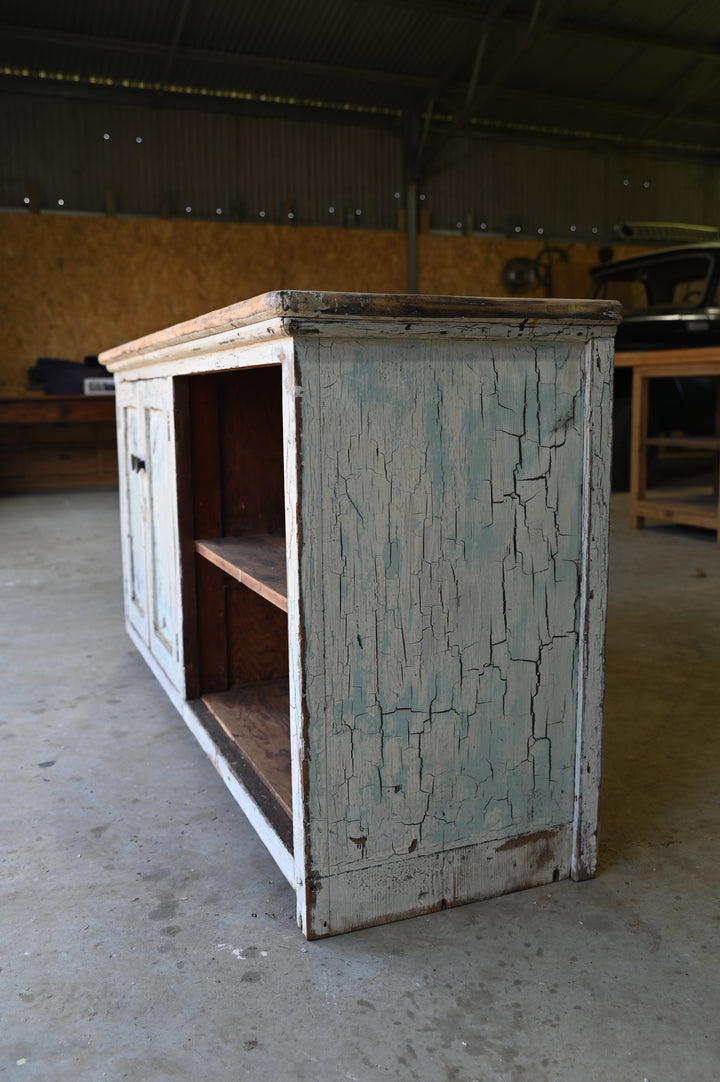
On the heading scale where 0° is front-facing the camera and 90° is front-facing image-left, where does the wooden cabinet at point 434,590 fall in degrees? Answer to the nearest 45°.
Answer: approximately 90°

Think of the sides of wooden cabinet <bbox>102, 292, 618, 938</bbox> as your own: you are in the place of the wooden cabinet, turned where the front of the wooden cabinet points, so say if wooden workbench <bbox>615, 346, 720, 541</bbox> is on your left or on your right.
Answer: on your right

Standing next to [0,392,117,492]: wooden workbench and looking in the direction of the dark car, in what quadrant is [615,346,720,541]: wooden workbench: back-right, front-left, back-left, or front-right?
front-right

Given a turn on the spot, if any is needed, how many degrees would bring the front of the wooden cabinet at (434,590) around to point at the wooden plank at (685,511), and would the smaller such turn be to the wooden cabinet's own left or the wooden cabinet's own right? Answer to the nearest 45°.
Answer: approximately 135° to the wooden cabinet's own right

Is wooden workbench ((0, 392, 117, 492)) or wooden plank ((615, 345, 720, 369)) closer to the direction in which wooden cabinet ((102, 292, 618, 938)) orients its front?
the wooden workbench

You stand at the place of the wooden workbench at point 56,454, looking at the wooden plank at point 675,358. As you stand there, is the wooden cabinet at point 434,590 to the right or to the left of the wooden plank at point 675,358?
right
